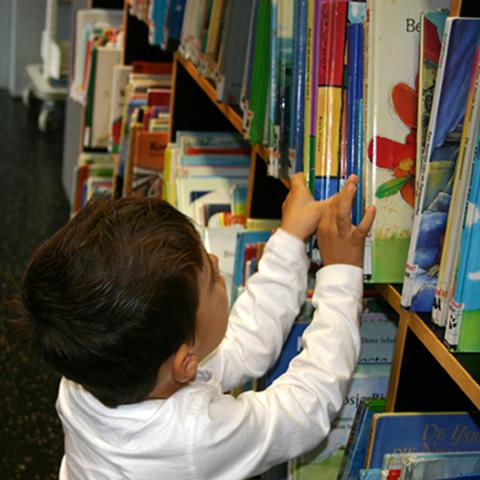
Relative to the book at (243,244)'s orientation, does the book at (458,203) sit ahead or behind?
ahead

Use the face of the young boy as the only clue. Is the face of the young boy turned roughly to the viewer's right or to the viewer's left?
to the viewer's right

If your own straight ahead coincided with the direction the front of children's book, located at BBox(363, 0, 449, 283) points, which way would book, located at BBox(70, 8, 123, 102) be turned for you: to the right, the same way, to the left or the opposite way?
the same way

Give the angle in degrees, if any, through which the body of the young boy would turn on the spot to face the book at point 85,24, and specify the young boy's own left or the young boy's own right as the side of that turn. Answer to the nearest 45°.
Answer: approximately 45° to the young boy's own left

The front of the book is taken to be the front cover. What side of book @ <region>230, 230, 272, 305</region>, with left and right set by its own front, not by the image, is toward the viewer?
front

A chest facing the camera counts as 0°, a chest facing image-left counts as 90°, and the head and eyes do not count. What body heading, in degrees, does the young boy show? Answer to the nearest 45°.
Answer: approximately 225°

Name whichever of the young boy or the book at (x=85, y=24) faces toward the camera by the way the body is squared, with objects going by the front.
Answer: the book

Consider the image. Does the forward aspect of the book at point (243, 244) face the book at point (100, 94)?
no

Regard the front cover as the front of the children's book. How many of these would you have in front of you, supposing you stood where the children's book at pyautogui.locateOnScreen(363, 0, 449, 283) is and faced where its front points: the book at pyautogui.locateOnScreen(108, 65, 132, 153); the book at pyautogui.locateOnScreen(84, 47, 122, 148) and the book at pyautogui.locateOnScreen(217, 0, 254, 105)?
0
